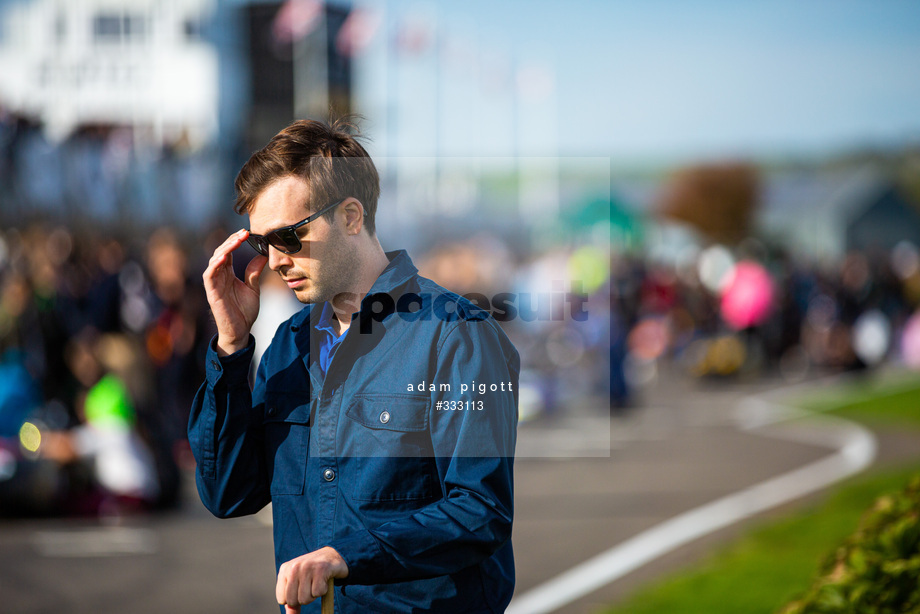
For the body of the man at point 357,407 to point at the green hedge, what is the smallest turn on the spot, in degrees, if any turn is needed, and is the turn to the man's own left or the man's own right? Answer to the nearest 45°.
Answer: approximately 135° to the man's own left

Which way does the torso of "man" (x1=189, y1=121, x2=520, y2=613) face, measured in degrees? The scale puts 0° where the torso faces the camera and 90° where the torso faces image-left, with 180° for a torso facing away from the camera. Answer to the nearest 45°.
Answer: approximately 45°
